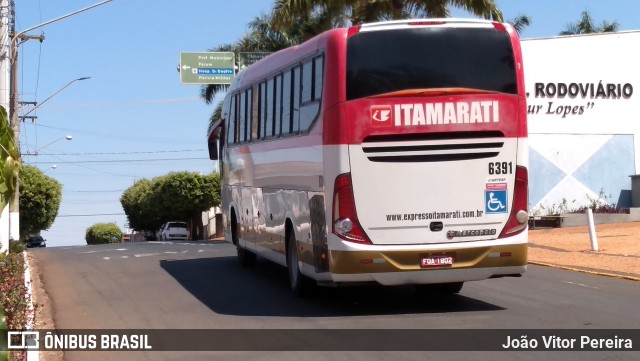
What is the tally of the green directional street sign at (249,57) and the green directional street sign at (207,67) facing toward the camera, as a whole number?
2

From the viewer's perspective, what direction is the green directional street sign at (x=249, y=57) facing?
toward the camera

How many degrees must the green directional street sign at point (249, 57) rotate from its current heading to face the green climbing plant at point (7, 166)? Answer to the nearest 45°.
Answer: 0° — it already faces it

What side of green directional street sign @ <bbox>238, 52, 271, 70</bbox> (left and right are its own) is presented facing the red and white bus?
front

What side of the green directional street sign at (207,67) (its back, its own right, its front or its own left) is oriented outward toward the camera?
front

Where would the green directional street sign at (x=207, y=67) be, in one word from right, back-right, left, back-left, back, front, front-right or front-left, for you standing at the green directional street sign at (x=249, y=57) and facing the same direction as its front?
back-right

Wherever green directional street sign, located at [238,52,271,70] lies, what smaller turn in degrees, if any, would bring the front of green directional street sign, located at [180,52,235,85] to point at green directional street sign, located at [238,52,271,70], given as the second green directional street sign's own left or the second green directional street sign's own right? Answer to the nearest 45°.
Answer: approximately 45° to the second green directional street sign's own left

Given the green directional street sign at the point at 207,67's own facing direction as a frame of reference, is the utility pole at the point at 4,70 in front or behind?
in front
